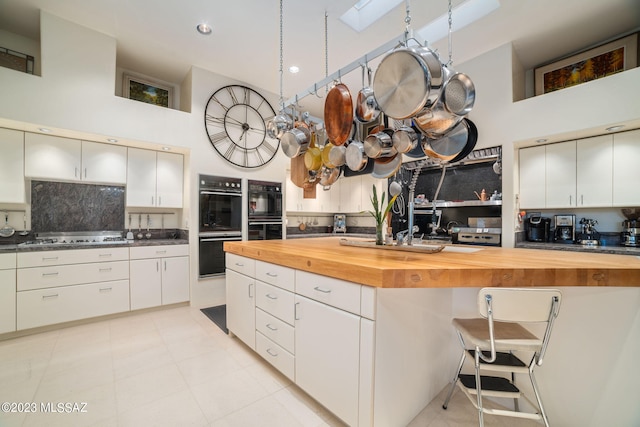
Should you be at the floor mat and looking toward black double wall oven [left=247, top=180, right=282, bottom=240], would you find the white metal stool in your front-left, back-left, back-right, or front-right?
back-right

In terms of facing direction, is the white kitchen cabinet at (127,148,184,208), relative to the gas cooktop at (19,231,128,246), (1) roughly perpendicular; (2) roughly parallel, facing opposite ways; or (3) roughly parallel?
roughly parallel

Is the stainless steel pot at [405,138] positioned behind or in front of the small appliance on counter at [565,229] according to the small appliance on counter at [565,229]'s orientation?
in front

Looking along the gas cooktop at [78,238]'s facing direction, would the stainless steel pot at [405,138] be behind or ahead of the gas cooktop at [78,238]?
ahead

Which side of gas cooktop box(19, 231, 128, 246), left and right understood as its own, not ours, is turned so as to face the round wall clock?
left

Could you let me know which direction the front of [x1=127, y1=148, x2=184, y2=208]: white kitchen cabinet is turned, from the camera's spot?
facing the viewer

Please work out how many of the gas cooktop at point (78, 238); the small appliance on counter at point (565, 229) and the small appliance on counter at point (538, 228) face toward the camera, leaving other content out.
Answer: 3

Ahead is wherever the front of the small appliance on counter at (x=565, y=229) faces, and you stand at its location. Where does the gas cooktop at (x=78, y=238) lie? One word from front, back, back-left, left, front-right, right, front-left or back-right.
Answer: front-right

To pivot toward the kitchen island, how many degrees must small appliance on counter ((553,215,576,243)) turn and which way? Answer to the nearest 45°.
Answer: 0° — it already faces it

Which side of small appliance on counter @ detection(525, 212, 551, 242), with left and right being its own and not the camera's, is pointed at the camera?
front

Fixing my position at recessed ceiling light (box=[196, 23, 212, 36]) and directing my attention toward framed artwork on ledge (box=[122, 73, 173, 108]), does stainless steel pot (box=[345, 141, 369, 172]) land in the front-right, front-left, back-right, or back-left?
back-right

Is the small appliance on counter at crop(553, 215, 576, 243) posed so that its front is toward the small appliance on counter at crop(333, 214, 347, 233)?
no

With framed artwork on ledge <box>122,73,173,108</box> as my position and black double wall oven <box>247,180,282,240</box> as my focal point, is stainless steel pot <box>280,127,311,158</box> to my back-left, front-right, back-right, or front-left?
front-right

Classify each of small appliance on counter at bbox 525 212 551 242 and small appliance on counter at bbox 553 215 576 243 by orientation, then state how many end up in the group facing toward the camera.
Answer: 2

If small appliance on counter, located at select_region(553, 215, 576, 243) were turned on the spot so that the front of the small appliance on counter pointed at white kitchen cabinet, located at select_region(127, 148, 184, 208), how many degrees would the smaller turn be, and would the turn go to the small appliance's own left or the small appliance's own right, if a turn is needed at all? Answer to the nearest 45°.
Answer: approximately 45° to the small appliance's own right

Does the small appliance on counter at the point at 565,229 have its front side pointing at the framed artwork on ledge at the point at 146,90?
no
